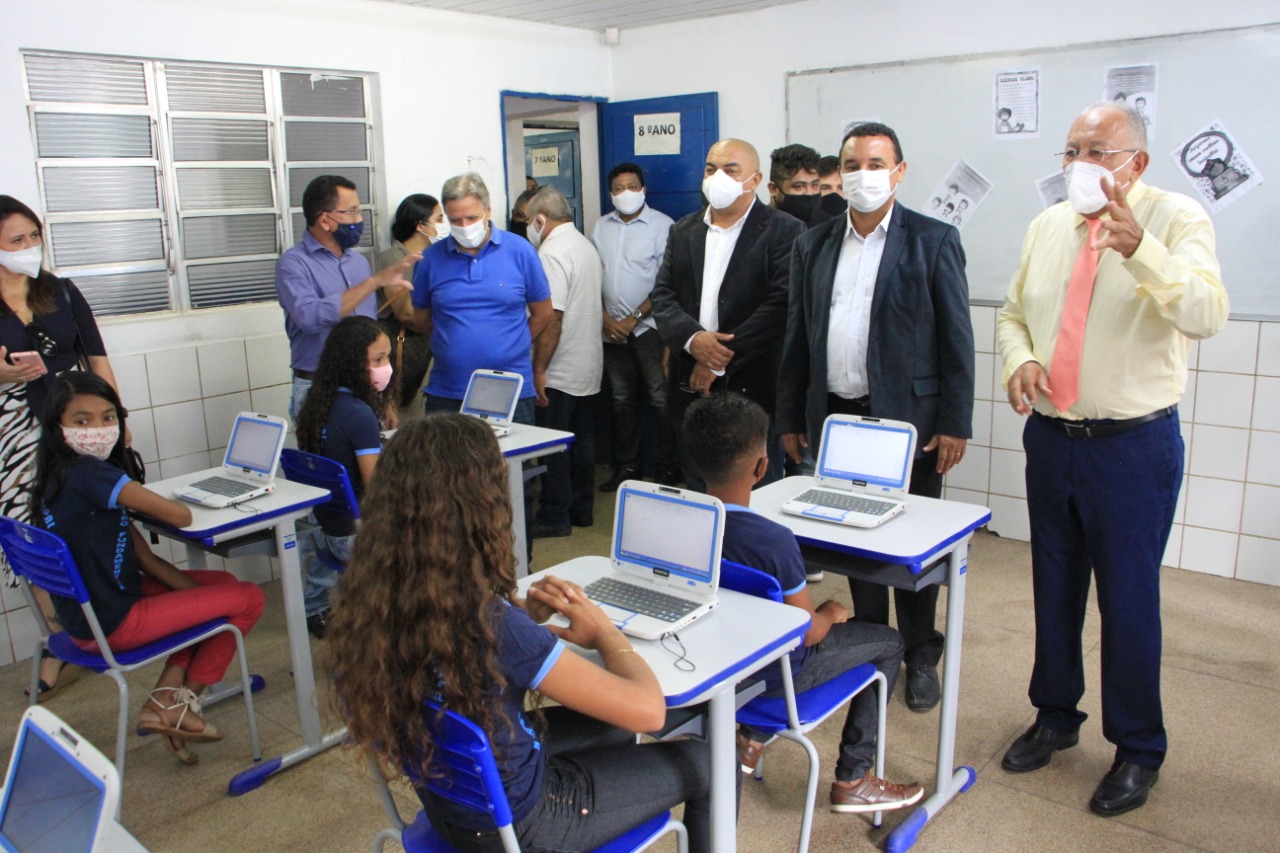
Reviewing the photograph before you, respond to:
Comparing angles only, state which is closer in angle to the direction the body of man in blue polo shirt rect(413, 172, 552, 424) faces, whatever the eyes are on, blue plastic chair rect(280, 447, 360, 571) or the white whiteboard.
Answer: the blue plastic chair

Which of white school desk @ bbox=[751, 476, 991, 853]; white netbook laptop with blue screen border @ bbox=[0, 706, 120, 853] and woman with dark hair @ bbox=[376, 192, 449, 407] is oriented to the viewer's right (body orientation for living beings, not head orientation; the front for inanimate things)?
the woman with dark hair

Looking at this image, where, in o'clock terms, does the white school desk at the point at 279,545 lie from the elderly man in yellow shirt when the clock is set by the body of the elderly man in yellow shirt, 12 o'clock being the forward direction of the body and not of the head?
The white school desk is roughly at 1 o'clock from the elderly man in yellow shirt.

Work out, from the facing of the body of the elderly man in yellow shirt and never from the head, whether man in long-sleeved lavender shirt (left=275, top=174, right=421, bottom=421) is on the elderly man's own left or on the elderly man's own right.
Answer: on the elderly man's own right

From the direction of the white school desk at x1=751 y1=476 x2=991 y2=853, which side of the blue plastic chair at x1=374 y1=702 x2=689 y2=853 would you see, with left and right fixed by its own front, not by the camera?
front

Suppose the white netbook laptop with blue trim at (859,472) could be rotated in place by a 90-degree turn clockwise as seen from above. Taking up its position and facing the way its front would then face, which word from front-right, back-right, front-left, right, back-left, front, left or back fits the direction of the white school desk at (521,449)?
front

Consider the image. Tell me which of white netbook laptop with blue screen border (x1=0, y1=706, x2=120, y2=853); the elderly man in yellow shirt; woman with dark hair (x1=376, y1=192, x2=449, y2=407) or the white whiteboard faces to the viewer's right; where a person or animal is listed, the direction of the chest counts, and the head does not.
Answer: the woman with dark hair

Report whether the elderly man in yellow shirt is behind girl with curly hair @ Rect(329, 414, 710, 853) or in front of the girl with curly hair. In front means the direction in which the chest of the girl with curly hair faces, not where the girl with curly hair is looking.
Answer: in front

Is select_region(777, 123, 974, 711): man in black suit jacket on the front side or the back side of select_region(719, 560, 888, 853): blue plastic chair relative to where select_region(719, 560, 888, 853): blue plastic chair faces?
on the front side

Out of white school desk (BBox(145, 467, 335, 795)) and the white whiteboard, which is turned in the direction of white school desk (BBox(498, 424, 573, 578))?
the white whiteboard
